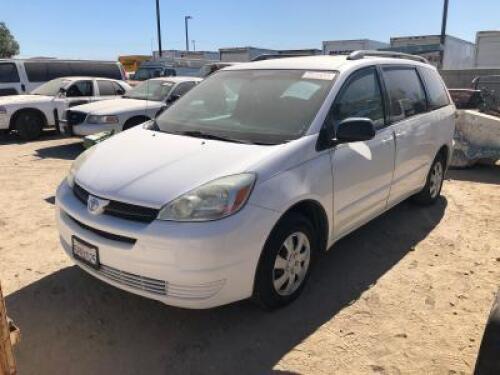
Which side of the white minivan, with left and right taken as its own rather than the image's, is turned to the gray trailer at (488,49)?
back

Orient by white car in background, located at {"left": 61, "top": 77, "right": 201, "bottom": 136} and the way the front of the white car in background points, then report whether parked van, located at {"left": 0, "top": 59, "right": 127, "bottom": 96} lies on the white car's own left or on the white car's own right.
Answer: on the white car's own right

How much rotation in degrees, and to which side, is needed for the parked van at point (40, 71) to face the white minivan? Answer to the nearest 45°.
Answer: approximately 90° to its left

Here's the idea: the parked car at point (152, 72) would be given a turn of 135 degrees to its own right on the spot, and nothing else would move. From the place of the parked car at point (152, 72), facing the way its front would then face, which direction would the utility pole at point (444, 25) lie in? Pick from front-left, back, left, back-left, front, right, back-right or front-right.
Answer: right

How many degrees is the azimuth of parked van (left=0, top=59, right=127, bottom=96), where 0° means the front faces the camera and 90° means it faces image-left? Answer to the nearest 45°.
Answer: approximately 90°

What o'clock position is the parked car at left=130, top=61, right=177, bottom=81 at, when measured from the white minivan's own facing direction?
The parked car is roughly at 4 o'clock from the white minivan.

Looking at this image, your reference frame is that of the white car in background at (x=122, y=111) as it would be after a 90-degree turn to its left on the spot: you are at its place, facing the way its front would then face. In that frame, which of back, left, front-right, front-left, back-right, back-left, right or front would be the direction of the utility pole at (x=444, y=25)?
left

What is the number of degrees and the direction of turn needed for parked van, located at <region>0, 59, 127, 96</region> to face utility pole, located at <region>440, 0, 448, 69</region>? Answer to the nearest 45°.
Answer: approximately 180°

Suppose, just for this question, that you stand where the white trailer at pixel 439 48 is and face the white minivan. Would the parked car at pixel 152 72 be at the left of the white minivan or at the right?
right

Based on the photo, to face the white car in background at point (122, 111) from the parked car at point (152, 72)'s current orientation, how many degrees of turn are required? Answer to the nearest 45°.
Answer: approximately 45° to its left

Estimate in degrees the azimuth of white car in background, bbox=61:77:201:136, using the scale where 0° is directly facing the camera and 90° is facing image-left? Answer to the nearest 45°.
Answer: approximately 45°

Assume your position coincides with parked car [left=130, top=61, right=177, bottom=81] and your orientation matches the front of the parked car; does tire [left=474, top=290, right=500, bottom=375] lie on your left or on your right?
on your left

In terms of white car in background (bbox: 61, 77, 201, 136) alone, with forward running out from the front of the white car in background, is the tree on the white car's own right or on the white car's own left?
on the white car's own right

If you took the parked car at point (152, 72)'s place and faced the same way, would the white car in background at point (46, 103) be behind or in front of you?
in front
